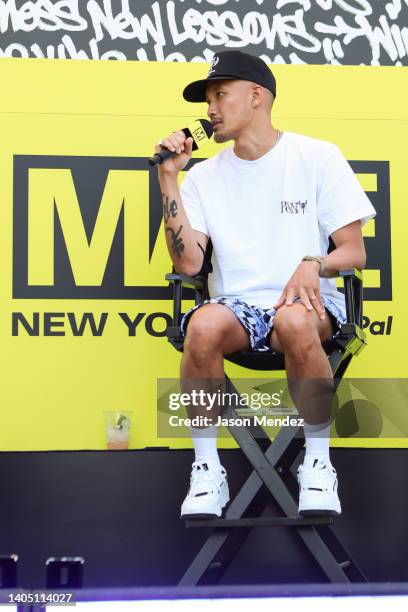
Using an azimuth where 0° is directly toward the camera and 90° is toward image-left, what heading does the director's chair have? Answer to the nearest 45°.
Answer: approximately 0°

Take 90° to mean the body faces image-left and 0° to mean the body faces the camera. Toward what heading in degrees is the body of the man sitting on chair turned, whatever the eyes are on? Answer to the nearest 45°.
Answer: approximately 0°
